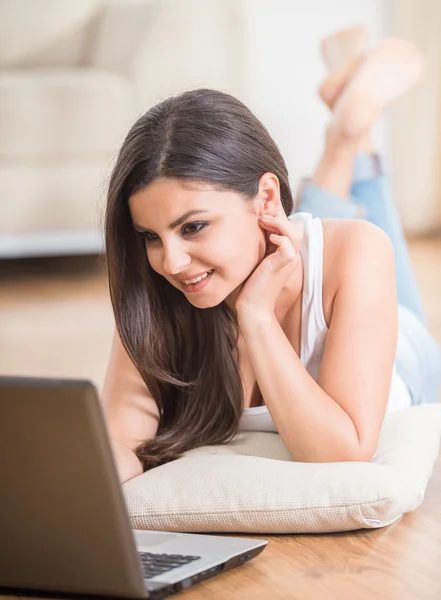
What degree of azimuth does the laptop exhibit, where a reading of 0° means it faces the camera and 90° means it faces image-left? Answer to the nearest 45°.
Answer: approximately 225°

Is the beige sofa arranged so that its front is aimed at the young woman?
yes

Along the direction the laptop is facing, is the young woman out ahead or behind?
ahead

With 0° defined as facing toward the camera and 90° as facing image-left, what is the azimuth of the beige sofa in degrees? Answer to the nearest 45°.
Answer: approximately 0°

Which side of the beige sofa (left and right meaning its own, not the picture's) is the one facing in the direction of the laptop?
front

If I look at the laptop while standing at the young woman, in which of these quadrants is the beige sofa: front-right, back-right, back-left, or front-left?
back-right

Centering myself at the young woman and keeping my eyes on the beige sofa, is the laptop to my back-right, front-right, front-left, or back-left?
back-left

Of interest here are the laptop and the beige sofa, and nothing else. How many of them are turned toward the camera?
1

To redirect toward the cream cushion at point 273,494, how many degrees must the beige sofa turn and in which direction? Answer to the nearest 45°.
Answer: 0° — it already faces it
